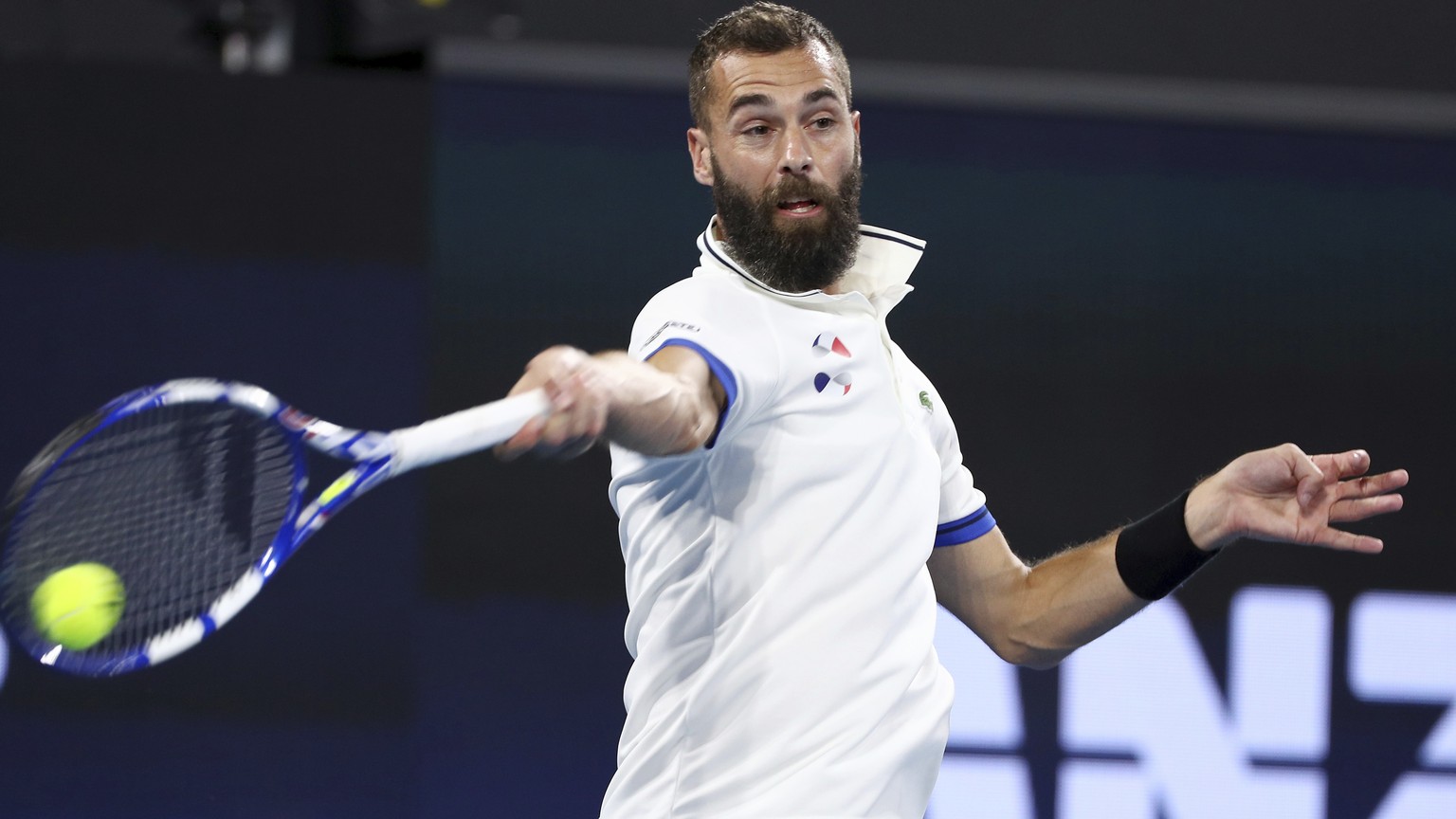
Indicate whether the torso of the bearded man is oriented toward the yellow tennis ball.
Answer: no

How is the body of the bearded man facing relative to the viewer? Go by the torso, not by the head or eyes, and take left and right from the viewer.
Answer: facing the viewer and to the right of the viewer
